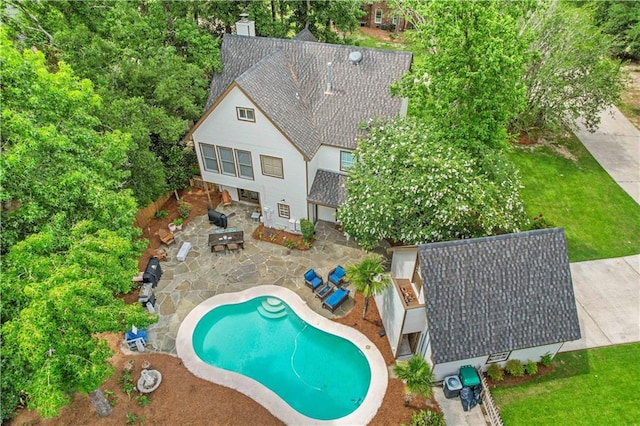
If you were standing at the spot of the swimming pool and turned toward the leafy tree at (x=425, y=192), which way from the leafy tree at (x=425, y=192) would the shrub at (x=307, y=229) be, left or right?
left

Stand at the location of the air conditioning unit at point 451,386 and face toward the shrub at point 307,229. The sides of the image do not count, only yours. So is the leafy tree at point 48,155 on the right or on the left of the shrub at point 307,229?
left

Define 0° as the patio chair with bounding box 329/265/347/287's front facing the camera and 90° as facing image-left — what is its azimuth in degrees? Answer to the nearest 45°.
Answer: approximately 45°

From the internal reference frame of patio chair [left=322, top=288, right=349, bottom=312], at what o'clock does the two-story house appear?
The two-story house is roughly at 4 o'clock from the patio chair.

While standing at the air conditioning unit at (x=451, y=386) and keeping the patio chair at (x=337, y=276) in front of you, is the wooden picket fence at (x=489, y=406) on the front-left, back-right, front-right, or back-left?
back-right

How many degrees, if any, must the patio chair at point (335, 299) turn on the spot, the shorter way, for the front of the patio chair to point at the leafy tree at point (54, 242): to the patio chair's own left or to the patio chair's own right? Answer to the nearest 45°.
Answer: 0° — it already faces it

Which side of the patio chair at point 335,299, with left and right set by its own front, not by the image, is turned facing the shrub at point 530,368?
back

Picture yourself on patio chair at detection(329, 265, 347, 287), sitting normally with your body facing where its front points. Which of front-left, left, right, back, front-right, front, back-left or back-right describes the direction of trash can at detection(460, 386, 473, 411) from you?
left

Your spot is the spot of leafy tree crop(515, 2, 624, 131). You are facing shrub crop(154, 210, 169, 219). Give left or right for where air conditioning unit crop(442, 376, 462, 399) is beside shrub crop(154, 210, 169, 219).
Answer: left
